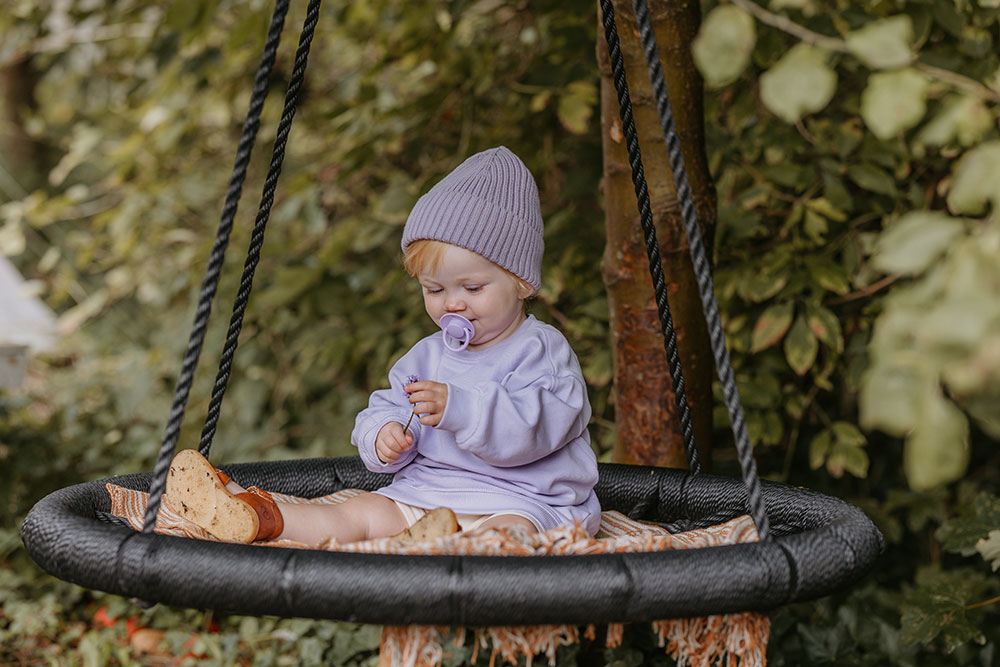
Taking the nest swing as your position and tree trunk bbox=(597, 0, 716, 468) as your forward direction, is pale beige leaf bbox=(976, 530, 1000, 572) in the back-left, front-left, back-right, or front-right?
front-right

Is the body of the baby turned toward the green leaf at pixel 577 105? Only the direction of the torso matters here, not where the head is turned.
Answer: no

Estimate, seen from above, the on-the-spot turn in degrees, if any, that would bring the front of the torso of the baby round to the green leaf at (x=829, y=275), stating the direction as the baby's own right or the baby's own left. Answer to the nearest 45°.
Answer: approximately 180°

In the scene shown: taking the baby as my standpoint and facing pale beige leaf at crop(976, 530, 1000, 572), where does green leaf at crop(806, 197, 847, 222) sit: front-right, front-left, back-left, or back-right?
front-left

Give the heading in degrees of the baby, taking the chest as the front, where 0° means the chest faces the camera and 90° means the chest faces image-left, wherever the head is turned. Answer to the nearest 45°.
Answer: approximately 45°

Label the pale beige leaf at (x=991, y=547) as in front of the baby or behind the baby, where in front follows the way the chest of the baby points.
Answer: behind

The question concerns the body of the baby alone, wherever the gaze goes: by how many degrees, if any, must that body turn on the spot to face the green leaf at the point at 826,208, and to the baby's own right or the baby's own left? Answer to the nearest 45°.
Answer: approximately 180°

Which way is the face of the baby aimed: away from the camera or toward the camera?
toward the camera
